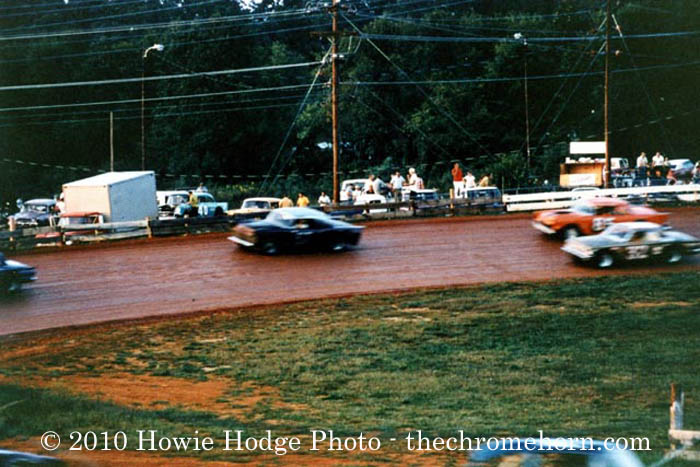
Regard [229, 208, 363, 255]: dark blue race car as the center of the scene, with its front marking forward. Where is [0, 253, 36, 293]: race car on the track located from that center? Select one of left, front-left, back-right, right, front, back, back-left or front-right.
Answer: front

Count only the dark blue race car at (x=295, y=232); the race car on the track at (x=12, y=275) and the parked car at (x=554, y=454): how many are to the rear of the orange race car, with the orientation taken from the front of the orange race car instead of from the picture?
0

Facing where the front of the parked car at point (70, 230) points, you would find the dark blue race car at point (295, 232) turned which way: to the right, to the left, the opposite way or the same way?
the same way

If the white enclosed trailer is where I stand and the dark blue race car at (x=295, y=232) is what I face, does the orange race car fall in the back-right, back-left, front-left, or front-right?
front-left

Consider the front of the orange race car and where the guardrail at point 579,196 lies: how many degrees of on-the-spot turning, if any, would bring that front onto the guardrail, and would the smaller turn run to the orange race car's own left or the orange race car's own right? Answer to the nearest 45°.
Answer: approximately 135° to the orange race car's own right

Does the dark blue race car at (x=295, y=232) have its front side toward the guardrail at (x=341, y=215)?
no

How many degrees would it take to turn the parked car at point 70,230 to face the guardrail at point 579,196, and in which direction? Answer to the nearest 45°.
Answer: approximately 135° to its left

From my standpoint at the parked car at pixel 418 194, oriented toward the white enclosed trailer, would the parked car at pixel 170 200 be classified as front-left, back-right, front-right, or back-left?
front-right

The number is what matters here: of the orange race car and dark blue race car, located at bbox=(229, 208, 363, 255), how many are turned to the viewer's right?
0

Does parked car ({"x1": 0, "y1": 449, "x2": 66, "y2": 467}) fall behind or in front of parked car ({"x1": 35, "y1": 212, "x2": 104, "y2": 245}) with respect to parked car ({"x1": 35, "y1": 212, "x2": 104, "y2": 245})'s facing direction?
in front

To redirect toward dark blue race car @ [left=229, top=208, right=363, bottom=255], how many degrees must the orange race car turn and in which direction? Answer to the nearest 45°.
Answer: approximately 45° to its right

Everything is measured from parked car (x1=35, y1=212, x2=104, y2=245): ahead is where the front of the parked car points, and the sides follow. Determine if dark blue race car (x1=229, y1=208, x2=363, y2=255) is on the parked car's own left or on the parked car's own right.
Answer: on the parked car's own left

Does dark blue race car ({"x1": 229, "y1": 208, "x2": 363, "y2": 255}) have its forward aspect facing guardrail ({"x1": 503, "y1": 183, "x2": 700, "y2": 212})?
no

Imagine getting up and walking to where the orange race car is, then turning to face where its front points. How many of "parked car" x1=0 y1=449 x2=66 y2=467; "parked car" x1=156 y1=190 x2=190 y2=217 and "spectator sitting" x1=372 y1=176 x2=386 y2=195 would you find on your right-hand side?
2

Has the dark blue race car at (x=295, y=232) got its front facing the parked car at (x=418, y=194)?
no

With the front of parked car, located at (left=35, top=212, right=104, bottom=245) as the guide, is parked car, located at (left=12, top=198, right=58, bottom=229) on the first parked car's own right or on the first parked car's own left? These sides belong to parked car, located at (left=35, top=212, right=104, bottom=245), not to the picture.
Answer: on the first parked car's own right

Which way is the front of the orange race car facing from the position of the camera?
facing the viewer and to the left of the viewer

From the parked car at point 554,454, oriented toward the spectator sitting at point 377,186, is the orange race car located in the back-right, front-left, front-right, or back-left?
front-right

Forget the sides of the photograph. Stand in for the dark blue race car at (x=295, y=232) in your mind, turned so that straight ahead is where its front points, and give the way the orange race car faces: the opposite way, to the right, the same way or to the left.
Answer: the same way

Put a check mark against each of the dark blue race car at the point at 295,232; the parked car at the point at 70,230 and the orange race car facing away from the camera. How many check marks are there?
0
